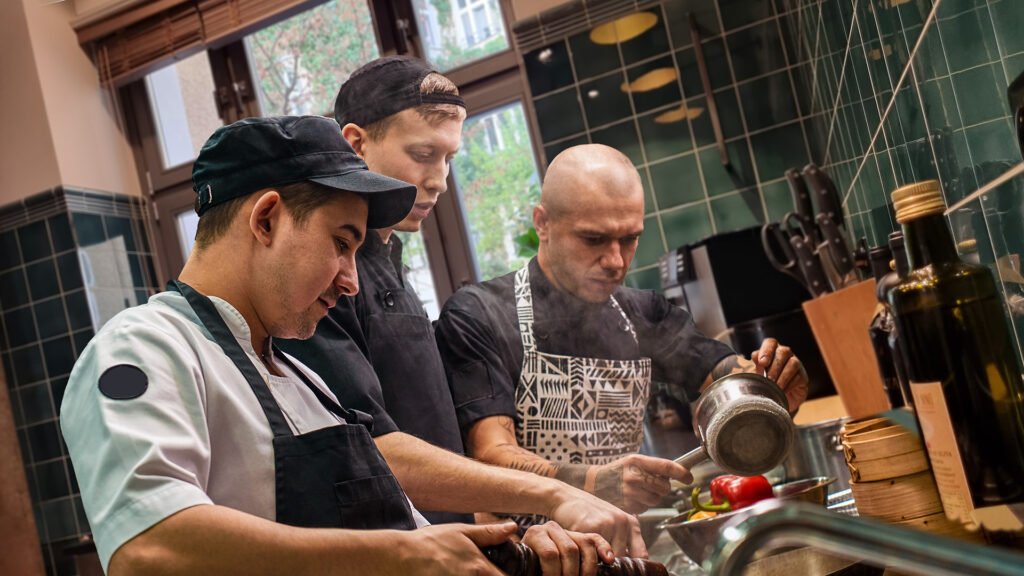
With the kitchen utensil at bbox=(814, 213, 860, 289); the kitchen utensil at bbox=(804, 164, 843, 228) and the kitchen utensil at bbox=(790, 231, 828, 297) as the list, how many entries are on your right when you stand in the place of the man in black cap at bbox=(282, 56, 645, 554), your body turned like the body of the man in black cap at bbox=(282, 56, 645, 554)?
0

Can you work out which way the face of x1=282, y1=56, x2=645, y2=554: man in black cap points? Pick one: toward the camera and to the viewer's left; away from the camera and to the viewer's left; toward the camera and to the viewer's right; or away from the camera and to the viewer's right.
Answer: toward the camera and to the viewer's right

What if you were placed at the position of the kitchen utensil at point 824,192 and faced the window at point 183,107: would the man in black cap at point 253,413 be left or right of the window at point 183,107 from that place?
left

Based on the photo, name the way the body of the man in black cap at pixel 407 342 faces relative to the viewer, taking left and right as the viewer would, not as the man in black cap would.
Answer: facing the viewer and to the right of the viewer

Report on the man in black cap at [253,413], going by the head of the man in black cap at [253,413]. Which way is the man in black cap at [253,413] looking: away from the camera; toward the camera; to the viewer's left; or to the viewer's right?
to the viewer's right
